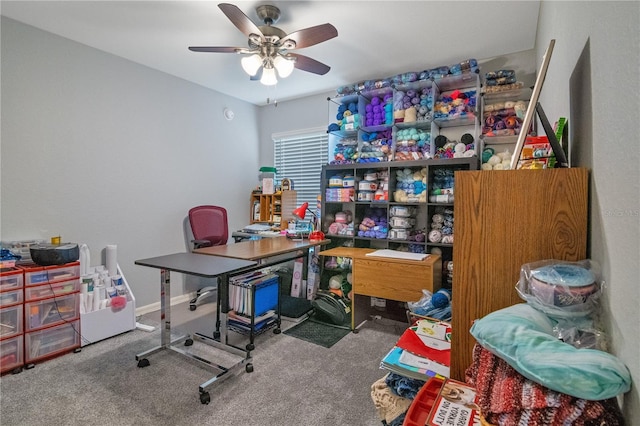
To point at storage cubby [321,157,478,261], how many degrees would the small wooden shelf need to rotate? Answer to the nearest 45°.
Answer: approximately 90° to its left

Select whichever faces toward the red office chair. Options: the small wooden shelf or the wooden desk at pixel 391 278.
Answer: the small wooden shelf

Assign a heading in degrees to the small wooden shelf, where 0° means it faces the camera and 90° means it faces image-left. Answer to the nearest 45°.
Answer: approximately 45°

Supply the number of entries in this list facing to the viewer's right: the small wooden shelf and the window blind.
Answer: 0

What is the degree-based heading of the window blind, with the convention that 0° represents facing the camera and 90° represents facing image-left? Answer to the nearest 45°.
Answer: approximately 45°

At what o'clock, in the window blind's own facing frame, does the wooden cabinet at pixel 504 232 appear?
The wooden cabinet is roughly at 10 o'clock from the window blind.

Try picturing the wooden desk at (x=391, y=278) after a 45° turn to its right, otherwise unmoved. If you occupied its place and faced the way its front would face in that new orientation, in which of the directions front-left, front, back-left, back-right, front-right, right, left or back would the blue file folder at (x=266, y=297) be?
front-right

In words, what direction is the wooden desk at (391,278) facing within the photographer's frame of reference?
facing the viewer

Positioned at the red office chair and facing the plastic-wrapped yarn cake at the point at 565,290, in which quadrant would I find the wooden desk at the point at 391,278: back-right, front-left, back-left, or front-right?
front-left

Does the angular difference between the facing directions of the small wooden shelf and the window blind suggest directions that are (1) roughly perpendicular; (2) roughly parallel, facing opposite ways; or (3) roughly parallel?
roughly parallel

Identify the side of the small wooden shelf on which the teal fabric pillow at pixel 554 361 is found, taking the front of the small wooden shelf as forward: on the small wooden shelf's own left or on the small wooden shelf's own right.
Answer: on the small wooden shelf's own left

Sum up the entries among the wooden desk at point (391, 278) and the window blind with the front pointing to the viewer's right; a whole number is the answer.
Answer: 0

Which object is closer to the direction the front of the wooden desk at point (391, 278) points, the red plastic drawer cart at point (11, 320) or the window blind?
the red plastic drawer cart

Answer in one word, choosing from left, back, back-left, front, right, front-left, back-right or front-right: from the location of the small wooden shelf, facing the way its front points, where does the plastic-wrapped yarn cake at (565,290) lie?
front-left

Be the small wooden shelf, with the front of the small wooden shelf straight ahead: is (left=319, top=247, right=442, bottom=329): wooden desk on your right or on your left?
on your left

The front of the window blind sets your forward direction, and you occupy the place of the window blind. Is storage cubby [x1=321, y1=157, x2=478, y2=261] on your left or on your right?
on your left
